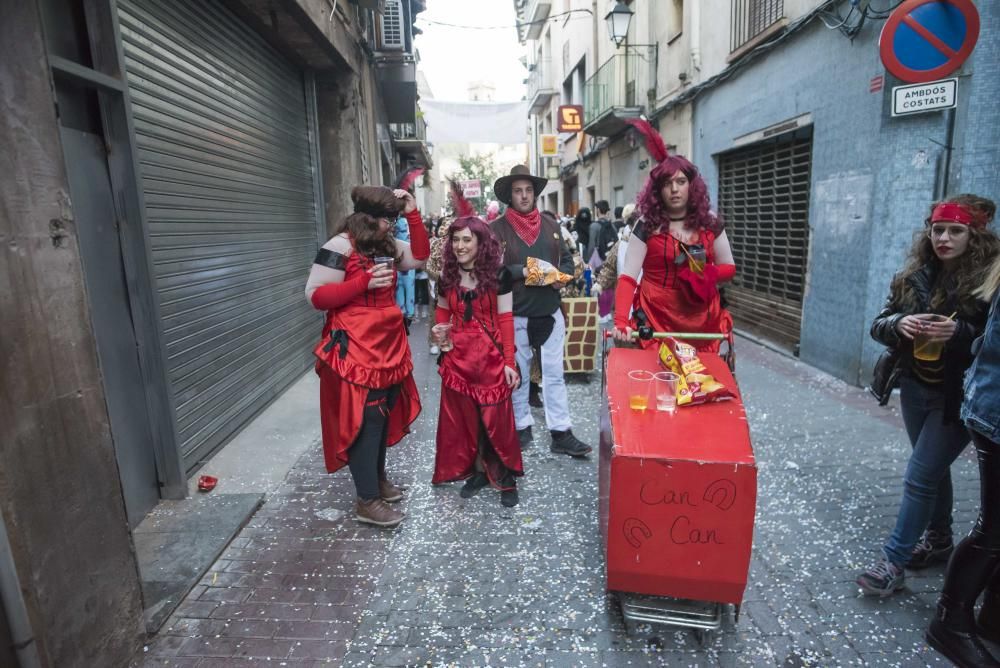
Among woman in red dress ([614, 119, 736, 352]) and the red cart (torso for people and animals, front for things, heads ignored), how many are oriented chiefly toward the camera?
2

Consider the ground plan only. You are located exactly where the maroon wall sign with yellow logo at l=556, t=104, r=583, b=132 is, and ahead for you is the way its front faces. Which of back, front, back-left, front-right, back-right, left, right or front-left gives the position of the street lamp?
front

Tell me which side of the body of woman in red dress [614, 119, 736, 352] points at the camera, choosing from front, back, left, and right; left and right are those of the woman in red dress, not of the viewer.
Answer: front

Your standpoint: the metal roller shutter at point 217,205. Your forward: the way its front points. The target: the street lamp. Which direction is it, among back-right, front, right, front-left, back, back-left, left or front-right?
left

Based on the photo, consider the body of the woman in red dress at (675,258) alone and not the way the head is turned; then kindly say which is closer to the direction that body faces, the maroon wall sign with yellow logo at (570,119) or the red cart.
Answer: the red cart

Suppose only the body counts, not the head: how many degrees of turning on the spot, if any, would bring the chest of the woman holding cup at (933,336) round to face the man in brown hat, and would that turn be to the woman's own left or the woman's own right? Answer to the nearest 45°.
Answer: approximately 45° to the woman's own right

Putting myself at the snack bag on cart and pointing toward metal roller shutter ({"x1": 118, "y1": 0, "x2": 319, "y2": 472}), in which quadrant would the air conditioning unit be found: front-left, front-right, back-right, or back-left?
front-right

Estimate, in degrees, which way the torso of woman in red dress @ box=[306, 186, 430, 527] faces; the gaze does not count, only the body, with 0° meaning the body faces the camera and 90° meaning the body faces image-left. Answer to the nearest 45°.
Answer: approximately 315°

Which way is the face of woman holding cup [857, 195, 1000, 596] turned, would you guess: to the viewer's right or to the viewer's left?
to the viewer's left

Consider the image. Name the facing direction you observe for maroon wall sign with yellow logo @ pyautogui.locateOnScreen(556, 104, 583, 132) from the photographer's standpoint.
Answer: facing the viewer

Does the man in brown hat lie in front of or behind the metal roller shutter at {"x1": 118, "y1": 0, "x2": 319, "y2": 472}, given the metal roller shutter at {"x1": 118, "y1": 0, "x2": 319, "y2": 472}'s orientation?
in front

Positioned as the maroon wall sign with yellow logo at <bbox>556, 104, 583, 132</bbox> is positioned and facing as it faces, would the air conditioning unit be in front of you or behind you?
in front
